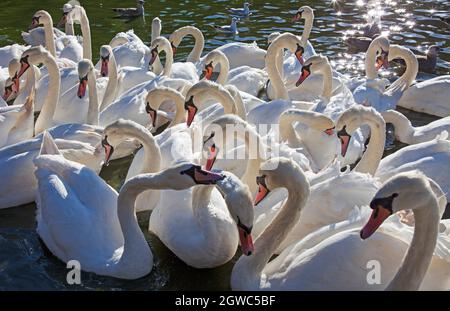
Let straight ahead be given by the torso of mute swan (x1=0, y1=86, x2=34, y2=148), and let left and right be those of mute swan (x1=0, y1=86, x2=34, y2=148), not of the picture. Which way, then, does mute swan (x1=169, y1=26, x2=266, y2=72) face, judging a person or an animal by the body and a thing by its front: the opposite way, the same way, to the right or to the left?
the opposite way

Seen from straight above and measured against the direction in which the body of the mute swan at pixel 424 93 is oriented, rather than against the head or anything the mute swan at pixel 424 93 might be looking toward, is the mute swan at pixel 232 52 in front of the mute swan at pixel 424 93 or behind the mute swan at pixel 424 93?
in front

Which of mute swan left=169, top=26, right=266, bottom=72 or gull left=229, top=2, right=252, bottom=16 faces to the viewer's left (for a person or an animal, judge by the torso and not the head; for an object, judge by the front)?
mute swan left=169, top=26, right=266, bottom=72

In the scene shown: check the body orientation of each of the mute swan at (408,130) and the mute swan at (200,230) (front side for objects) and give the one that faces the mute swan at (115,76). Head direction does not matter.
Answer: the mute swan at (408,130)

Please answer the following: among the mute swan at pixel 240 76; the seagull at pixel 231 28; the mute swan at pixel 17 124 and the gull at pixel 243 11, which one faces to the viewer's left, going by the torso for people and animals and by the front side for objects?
the mute swan at pixel 240 76

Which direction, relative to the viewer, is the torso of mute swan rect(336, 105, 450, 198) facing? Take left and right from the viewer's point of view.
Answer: facing to the left of the viewer

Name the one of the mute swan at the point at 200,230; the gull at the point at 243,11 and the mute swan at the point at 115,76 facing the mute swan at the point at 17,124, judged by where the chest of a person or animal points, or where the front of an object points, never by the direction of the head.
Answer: the mute swan at the point at 115,76

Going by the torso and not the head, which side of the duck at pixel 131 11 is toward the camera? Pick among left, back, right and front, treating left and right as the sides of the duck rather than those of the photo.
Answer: right

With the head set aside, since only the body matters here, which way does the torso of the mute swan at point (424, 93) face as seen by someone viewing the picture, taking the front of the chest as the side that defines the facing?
to the viewer's left
